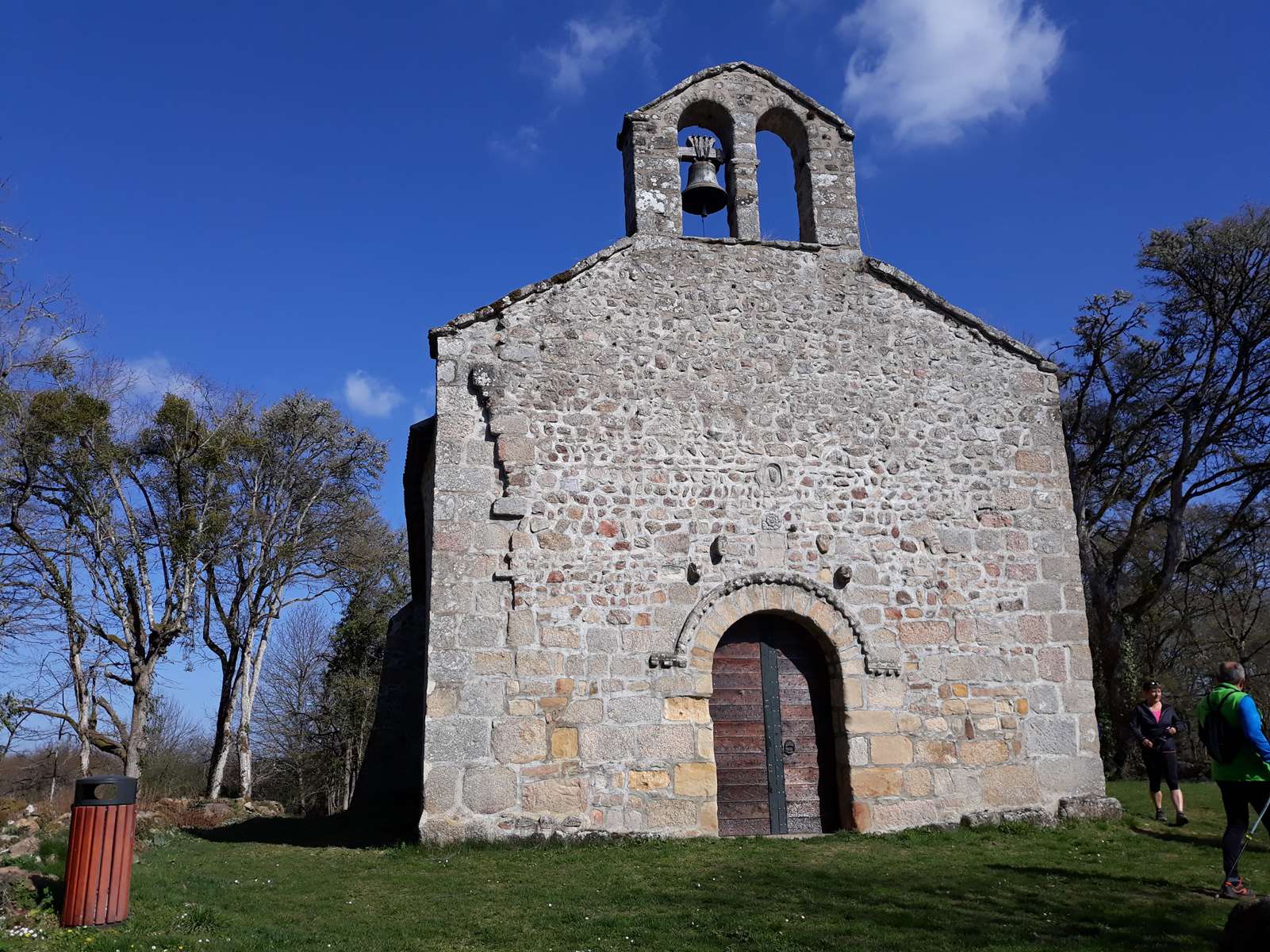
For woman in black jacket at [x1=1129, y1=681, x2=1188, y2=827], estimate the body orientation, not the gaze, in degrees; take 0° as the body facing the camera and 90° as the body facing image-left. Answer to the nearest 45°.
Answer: approximately 0°

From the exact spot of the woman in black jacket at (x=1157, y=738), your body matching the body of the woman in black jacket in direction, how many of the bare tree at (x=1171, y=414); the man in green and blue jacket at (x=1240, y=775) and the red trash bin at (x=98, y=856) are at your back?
1

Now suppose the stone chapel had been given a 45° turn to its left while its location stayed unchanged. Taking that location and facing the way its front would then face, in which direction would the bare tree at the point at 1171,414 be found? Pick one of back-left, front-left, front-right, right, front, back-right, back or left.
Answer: left

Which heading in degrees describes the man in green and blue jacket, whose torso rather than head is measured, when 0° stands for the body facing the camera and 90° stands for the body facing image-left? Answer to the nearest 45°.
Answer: approximately 225°

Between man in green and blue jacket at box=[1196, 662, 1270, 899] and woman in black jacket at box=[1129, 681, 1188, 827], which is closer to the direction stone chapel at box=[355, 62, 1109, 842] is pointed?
the man in green and blue jacket

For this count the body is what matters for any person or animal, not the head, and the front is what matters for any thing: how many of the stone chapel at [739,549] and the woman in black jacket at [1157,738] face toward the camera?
2

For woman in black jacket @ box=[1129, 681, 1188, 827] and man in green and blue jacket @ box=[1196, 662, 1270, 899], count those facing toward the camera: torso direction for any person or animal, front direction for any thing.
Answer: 1

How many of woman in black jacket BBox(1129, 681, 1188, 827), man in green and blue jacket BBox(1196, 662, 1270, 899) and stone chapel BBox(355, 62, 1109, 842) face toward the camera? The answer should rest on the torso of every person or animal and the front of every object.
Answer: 2
